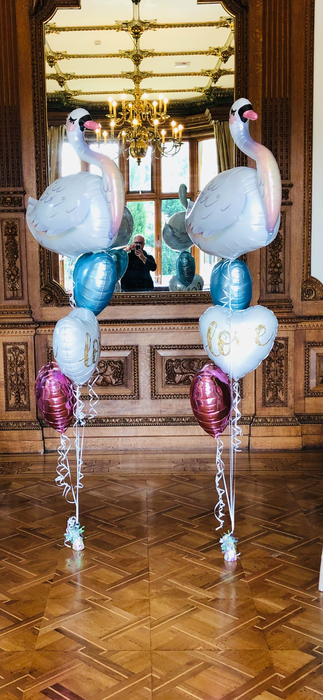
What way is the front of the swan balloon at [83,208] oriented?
to the viewer's right

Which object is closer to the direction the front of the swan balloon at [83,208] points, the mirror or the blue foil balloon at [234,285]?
the blue foil balloon

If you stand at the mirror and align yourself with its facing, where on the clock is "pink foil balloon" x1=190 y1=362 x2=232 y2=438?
The pink foil balloon is roughly at 12 o'clock from the mirror.

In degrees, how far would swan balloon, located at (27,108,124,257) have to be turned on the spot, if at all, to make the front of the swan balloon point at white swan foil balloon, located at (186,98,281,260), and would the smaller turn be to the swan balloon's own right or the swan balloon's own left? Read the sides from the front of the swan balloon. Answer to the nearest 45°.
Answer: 0° — it already faces it

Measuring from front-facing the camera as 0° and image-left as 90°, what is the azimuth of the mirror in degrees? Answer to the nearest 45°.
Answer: approximately 0°

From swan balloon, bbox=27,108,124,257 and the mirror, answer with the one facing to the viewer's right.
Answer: the swan balloon

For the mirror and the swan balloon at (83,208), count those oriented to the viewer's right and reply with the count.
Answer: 1

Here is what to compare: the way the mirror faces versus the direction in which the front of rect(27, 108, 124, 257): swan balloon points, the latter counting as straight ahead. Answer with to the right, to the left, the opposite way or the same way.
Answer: to the right

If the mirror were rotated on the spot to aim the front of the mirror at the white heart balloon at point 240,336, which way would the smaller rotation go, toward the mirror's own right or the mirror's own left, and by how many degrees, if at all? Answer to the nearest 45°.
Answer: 0° — it already faces it

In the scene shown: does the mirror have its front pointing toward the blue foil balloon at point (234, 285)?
yes
